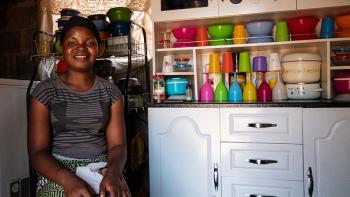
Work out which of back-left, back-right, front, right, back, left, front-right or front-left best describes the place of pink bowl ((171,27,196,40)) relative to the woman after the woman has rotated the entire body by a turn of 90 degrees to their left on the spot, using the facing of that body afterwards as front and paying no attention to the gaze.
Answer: front-left

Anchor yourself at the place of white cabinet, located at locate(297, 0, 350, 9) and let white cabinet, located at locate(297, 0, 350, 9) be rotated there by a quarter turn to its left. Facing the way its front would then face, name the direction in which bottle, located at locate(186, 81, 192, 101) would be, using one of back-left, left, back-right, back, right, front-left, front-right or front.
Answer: back

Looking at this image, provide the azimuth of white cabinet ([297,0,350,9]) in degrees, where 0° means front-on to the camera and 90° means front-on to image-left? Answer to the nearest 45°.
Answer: approximately 0°

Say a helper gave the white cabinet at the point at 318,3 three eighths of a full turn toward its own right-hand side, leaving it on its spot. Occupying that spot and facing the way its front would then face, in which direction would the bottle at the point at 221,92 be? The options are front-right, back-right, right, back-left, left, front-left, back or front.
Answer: front-left

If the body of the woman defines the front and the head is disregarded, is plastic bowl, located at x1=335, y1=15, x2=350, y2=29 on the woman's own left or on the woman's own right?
on the woman's own left

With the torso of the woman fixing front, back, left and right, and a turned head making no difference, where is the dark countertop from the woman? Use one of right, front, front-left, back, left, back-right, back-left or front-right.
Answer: left

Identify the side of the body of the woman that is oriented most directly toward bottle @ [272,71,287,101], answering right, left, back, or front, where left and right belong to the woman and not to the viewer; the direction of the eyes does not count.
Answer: left

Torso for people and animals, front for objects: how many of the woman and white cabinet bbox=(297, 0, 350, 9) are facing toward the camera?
2
